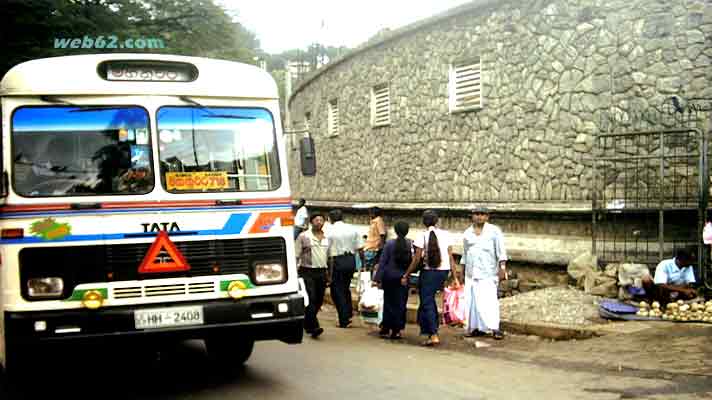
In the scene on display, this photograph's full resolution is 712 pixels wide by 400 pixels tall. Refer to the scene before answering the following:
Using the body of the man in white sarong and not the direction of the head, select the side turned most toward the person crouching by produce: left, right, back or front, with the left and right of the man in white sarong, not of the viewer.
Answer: left

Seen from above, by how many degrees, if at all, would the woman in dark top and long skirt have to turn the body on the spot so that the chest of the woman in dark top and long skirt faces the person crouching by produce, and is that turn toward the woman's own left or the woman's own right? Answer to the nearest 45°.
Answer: approximately 90° to the woman's own right

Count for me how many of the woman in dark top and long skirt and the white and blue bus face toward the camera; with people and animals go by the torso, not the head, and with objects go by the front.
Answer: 1

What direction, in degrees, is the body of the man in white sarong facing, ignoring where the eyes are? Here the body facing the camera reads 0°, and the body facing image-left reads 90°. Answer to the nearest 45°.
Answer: approximately 0°

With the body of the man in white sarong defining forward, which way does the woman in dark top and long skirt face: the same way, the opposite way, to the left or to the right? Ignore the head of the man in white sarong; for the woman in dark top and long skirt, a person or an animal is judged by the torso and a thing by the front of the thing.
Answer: the opposite way

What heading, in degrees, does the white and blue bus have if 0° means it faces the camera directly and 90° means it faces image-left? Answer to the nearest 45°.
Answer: approximately 0°

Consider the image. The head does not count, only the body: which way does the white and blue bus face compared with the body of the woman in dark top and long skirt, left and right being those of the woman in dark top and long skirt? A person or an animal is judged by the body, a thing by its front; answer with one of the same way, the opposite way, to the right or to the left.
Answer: the opposite way

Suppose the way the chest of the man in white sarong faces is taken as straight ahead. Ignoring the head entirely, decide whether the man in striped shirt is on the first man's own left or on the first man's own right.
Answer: on the first man's own right

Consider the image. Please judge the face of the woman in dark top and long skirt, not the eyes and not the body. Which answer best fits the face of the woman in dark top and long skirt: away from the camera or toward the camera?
away from the camera

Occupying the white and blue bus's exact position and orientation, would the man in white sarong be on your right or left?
on your left

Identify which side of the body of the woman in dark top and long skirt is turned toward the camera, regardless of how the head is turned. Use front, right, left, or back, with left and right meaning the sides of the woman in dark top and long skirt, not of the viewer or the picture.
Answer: back

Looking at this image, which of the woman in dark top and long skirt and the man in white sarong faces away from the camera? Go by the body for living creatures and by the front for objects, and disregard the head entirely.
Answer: the woman in dark top and long skirt
